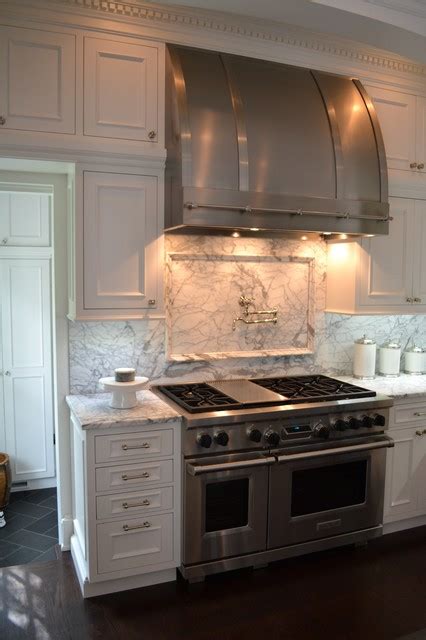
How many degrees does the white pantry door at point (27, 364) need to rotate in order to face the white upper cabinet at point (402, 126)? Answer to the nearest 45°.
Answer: approximately 45° to its left

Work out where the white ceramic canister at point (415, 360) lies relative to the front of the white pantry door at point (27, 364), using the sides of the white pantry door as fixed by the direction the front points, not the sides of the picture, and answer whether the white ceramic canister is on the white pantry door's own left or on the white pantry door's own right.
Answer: on the white pantry door's own left

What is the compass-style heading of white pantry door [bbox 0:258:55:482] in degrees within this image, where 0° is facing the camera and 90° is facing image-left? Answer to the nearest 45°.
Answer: approximately 0°

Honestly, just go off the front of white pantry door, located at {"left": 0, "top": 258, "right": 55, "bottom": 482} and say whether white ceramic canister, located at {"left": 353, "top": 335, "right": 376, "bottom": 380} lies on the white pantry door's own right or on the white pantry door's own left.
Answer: on the white pantry door's own left

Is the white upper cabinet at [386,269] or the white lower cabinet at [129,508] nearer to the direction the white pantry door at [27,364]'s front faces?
the white lower cabinet

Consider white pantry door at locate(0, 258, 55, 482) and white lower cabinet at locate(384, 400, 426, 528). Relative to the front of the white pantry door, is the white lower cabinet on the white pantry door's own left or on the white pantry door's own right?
on the white pantry door's own left

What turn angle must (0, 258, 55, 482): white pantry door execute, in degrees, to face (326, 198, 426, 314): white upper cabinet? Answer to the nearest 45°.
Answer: approximately 45° to its left
